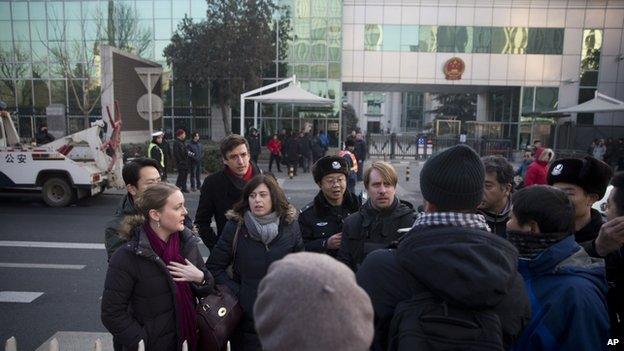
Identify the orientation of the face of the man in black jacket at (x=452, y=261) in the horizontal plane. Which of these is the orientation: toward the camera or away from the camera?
away from the camera

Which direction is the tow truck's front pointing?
to the viewer's left

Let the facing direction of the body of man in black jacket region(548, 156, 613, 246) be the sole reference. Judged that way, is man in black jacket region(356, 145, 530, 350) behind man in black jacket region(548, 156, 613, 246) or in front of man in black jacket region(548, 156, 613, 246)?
in front

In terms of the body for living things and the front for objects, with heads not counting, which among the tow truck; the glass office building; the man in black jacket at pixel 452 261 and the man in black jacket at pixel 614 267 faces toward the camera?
the glass office building

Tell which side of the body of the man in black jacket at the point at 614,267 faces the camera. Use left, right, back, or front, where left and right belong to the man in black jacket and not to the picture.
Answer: left

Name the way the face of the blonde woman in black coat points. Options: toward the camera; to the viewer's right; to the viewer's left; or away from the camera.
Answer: to the viewer's right

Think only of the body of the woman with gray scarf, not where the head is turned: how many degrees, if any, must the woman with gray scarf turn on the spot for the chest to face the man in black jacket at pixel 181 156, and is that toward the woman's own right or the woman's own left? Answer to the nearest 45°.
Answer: approximately 180°

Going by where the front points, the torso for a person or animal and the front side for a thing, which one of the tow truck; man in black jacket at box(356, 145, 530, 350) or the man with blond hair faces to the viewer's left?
the tow truck

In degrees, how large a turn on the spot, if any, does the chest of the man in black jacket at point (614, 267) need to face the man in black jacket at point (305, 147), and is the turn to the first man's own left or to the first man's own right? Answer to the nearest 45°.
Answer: approximately 45° to the first man's own right

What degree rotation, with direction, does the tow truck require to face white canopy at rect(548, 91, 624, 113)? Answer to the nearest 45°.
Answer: approximately 180°

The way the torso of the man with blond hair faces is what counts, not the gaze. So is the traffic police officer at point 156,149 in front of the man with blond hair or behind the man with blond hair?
behind

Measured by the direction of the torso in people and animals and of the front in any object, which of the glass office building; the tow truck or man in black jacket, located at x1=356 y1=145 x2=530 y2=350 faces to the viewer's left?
the tow truck

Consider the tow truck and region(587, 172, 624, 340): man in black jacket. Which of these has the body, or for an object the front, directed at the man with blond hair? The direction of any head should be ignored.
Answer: the man in black jacket

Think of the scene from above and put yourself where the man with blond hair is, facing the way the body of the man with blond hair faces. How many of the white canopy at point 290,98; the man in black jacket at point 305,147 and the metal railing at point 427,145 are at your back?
3
